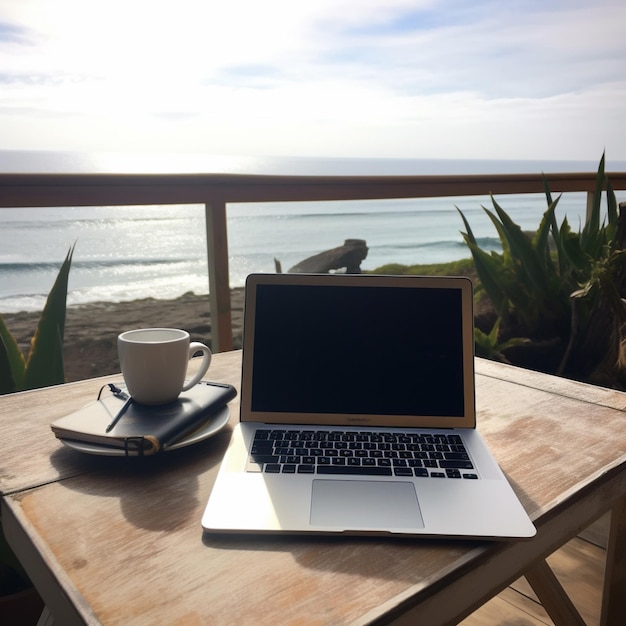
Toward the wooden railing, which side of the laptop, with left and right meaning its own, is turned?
back

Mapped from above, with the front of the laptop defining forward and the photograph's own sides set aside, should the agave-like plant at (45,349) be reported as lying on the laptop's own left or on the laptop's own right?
on the laptop's own right

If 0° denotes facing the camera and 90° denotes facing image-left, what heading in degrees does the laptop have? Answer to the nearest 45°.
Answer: approximately 0°
